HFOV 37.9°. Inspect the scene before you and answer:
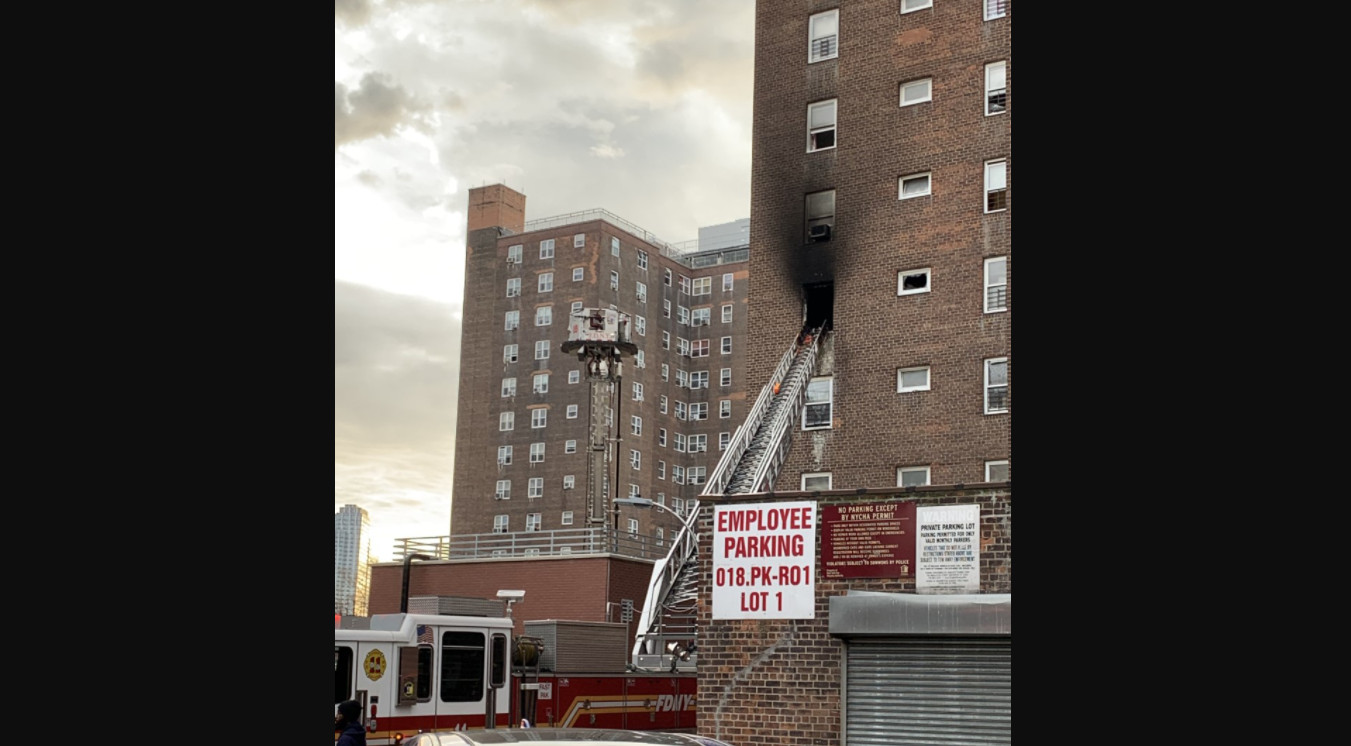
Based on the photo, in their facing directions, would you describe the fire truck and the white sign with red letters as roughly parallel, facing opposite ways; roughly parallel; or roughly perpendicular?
roughly perpendicular

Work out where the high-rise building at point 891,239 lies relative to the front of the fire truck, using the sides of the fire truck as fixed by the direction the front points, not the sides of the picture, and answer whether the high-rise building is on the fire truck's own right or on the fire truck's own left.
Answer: on the fire truck's own right

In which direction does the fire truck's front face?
to the viewer's left

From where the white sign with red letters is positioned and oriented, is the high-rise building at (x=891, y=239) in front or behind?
behind

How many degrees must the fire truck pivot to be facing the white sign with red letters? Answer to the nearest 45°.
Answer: approximately 135° to its left

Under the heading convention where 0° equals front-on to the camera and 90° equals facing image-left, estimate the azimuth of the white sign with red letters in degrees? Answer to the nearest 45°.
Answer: approximately 0°

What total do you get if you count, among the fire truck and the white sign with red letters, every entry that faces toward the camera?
1

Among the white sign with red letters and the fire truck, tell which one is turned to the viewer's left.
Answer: the fire truck
